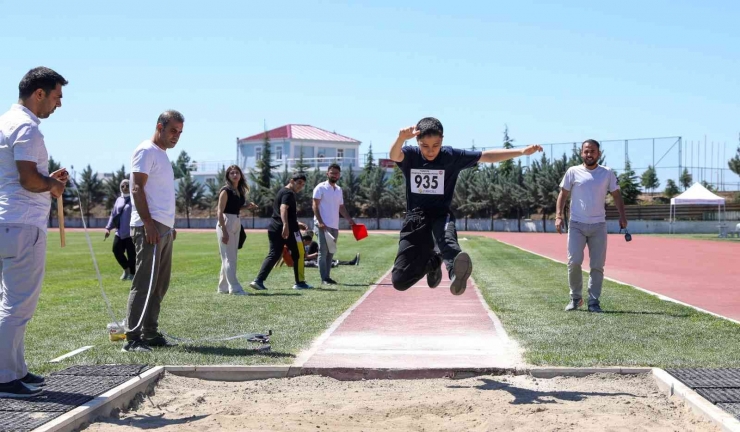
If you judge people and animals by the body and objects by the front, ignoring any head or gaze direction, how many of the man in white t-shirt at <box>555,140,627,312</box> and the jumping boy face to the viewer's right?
0

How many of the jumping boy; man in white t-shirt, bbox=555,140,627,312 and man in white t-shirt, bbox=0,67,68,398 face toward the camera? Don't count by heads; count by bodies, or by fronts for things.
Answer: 2

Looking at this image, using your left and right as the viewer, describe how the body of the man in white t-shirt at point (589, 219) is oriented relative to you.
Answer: facing the viewer

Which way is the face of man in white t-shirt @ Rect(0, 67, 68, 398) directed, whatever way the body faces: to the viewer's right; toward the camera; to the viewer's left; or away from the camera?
to the viewer's right

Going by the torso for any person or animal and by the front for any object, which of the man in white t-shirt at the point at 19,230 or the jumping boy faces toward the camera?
the jumping boy

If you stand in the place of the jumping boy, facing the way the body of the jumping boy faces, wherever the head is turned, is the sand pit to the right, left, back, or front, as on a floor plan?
front

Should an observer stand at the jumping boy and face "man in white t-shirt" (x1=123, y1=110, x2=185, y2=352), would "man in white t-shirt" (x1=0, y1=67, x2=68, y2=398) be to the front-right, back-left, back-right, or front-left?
front-left

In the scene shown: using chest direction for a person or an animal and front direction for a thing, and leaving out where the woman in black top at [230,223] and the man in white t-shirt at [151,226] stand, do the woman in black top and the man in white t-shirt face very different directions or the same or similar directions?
same or similar directions

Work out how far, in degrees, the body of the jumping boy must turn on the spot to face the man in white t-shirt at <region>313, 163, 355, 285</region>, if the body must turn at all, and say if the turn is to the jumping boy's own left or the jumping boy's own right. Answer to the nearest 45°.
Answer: approximately 180°

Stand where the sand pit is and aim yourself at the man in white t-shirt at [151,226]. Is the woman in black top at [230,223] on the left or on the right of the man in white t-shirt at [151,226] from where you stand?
right

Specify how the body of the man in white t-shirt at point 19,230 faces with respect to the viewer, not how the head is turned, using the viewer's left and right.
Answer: facing to the right of the viewer

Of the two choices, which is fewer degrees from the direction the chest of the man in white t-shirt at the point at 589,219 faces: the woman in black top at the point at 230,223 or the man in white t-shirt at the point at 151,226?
the man in white t-shirt

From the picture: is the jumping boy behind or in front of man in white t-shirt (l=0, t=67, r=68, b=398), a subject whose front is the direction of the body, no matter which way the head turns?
in front

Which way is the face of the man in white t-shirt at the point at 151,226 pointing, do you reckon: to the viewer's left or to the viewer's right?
to the viewer's right

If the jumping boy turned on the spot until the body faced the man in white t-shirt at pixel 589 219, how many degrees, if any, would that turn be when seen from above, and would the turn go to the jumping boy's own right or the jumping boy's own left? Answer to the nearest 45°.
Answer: approximately 135° to the jumping boy's own left

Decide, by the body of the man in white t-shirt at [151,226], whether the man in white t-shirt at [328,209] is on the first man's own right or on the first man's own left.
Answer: on the first man's own left

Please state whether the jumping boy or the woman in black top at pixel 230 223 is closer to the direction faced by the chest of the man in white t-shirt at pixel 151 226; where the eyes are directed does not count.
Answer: the jumping boy

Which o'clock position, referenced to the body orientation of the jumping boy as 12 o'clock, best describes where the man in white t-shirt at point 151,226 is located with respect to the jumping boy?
The man in white t-shirt is roughly at 3 o'clock from the jumping boy.
